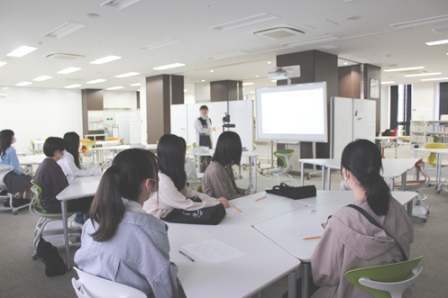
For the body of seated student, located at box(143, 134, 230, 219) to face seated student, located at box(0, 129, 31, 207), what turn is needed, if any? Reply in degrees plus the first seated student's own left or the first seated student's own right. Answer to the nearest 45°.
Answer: approximately 135° to the first seated student's own left

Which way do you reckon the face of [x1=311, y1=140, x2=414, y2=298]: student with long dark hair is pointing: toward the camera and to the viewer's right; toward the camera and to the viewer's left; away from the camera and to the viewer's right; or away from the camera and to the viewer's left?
away from the camera and to the viewer's left

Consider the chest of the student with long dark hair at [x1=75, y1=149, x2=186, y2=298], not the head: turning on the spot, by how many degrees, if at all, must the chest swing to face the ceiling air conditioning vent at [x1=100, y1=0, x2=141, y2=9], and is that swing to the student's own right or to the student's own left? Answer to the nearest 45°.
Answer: approximately 45° to the student's own left

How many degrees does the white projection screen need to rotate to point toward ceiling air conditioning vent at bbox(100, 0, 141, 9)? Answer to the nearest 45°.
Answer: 0° — it already faces it

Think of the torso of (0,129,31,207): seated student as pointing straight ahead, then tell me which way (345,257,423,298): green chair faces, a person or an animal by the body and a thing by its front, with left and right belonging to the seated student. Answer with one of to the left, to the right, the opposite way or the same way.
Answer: to the left

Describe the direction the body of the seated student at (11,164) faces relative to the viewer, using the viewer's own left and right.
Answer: facing to the right of the viewer

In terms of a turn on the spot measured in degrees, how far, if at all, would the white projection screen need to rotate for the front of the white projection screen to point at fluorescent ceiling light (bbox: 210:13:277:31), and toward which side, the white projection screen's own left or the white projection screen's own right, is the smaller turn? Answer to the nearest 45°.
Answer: approximately 45° to the white projection screen's own left

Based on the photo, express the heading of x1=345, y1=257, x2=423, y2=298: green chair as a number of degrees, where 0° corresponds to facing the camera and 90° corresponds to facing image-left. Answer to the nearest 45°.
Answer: approximately 135°
